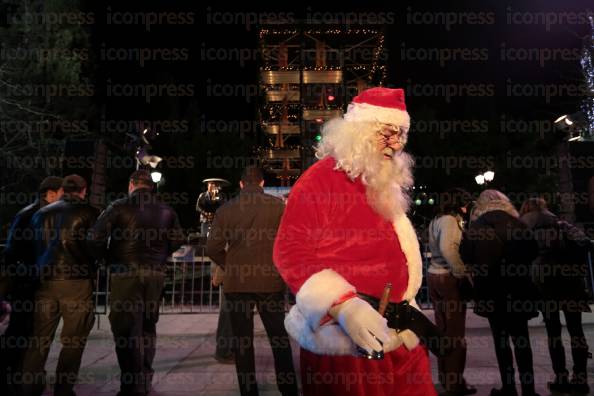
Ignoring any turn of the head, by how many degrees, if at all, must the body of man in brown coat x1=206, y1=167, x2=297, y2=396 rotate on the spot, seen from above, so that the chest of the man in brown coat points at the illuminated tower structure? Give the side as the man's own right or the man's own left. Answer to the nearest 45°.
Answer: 0° — they already face it

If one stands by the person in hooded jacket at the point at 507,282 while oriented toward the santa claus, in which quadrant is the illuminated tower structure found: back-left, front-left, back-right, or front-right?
back-right

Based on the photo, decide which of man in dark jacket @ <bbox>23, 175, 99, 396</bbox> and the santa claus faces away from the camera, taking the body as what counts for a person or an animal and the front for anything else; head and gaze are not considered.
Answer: the man in dark jacket

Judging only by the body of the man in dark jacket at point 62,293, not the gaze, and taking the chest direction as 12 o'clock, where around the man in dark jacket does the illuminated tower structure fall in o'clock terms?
The illuminated tower structure is roughly at 1 o'clock from the man in dark jacket.

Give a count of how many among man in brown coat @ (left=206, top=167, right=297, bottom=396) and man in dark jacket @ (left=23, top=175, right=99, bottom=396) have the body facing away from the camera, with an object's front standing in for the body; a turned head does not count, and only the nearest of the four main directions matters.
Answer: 2

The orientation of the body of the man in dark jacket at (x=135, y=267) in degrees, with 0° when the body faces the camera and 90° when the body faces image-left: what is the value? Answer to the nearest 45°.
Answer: approximately 180°

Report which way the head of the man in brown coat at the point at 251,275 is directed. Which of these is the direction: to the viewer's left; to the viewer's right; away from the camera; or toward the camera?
away from the camera

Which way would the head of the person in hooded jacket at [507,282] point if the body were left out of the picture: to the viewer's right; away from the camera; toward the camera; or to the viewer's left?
away from the camera

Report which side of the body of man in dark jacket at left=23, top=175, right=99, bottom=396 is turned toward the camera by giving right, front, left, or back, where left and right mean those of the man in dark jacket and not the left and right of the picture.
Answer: back

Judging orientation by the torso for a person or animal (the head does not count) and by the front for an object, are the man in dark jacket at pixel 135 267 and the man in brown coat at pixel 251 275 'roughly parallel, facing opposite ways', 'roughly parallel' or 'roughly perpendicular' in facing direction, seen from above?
roughly parallel

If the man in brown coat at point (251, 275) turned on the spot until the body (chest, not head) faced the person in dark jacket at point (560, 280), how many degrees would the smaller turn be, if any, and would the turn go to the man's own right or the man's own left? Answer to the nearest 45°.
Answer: approximately 90° to the man's own right

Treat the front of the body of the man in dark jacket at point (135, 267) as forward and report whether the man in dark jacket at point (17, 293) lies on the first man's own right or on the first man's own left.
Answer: on the first man's own left
